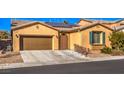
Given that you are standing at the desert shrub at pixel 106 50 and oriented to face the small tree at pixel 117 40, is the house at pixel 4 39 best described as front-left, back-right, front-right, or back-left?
back-left

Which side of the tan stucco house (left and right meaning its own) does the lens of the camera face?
front

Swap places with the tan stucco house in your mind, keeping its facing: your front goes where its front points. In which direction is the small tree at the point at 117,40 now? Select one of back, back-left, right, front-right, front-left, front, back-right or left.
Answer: left

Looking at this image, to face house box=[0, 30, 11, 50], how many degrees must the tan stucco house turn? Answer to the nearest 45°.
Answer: approximately 90° to its right
